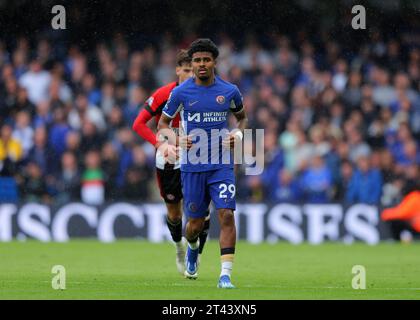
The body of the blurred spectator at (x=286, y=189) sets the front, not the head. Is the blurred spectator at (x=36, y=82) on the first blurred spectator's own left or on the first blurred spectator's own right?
on the first blurred spectator's own right

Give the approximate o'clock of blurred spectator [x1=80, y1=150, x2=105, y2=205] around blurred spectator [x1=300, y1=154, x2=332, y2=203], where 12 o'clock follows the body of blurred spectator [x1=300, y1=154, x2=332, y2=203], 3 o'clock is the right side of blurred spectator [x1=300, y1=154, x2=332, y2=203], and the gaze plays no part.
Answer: blurred spectator [x1=80, y1=150, x2=105, y2=205] is roughly at 3 o'clock from blurred spectator [x1=300, y1=154, x2=332, y2=203].

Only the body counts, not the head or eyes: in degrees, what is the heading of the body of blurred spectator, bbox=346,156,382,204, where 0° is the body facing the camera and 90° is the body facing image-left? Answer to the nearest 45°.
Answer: approximately 0°

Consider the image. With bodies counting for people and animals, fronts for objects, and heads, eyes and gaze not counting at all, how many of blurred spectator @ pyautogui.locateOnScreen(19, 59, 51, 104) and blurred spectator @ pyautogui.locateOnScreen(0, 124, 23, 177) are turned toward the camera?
2

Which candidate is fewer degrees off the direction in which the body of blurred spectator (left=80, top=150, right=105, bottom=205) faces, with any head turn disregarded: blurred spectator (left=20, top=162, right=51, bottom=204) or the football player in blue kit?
the football player in blue kit

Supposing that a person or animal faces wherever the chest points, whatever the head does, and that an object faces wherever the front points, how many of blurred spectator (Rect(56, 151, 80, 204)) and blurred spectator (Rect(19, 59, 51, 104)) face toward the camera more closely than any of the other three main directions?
2
